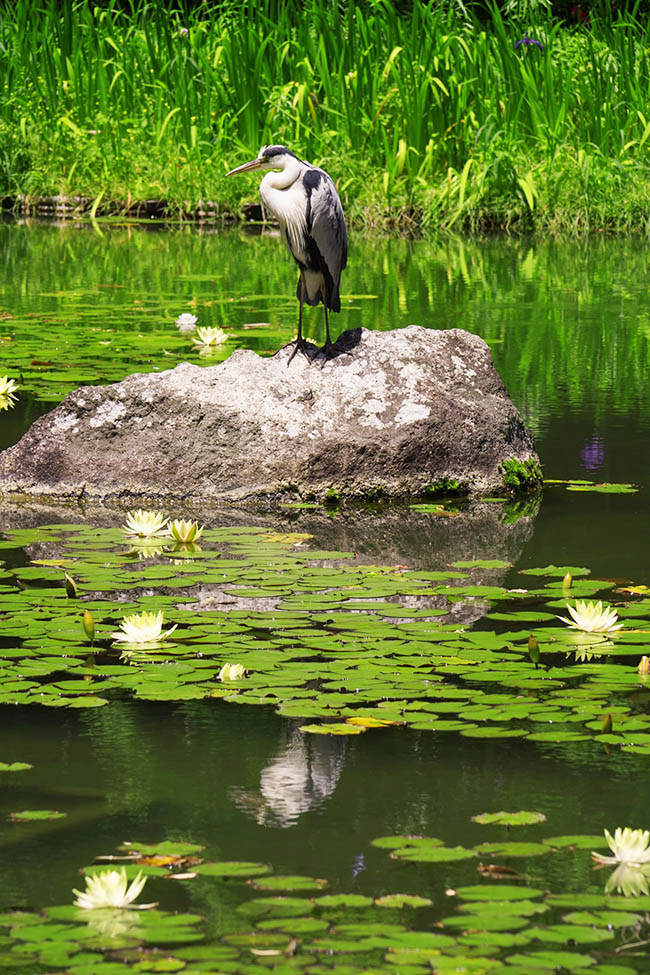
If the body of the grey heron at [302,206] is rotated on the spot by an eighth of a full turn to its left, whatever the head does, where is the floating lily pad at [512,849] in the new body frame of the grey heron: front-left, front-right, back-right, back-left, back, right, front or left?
front

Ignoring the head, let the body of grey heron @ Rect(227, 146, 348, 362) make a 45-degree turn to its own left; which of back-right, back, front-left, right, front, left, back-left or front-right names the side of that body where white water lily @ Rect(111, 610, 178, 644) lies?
front

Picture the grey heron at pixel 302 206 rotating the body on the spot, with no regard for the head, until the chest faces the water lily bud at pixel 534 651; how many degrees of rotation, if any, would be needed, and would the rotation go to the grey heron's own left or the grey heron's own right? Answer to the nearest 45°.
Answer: approximately 45° to the grey heron's own left

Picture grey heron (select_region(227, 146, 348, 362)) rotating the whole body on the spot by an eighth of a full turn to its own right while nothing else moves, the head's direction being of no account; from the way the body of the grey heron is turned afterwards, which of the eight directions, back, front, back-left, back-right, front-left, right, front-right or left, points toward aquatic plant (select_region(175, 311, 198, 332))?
right

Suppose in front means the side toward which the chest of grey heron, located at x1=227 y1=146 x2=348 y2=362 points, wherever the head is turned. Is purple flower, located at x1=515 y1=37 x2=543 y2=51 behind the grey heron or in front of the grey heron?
behind

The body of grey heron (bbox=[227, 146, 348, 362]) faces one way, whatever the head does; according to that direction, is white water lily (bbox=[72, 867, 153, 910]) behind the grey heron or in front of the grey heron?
in front

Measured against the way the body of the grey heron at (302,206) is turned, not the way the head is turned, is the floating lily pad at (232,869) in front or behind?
in front

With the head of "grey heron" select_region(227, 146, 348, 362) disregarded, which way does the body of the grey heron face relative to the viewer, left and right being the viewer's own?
facing the viewer and to the left of the viewer

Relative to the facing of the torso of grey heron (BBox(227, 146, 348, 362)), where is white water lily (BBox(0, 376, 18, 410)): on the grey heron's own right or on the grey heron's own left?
on the grey heron's own right
